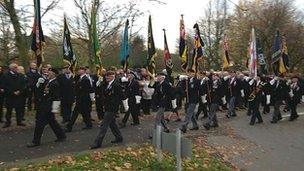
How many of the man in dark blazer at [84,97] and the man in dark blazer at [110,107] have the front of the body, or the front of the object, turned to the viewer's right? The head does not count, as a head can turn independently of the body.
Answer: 0

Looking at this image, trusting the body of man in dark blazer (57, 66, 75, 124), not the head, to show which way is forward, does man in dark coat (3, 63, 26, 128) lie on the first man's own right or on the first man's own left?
on the first man's own right

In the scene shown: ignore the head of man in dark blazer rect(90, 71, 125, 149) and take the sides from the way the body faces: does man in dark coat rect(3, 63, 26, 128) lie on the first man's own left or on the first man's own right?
on the first man's own right

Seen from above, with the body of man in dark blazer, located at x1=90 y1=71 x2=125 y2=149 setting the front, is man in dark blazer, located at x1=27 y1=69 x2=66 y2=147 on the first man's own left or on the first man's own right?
on the first man's own right

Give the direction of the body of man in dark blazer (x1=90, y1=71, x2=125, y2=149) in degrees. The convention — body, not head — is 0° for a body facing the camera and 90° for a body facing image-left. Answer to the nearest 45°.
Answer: approximately 45°

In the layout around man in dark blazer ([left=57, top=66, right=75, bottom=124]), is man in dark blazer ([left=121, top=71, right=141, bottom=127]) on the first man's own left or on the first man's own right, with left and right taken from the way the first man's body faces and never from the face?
on the first man's own left

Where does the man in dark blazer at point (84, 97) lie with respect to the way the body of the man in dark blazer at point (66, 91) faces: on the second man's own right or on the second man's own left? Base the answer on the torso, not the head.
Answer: on the second man's own left
